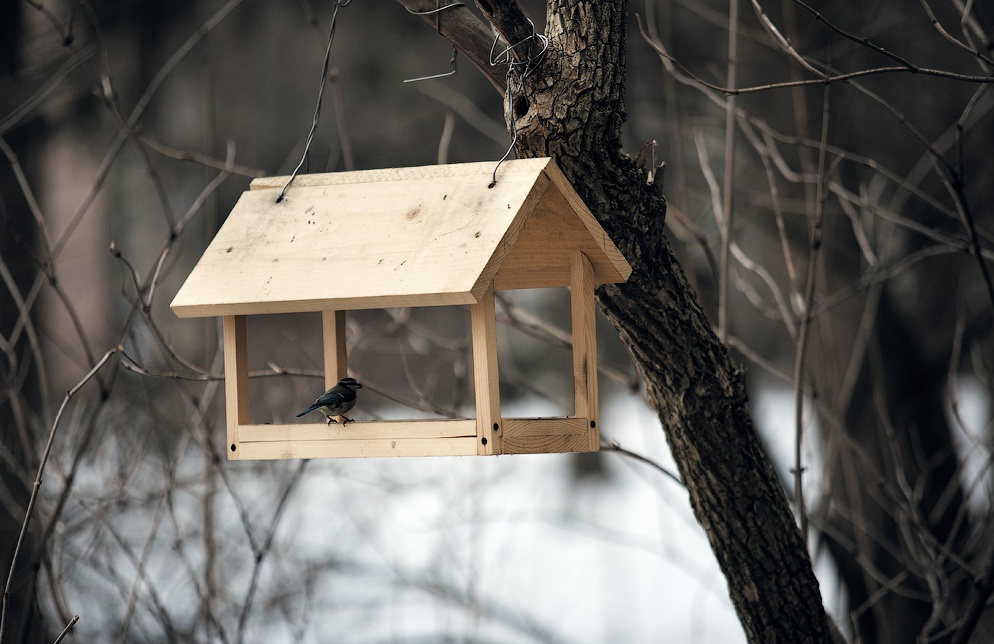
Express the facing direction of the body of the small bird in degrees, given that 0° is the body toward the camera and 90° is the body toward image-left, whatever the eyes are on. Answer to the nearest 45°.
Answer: approximately 270°
